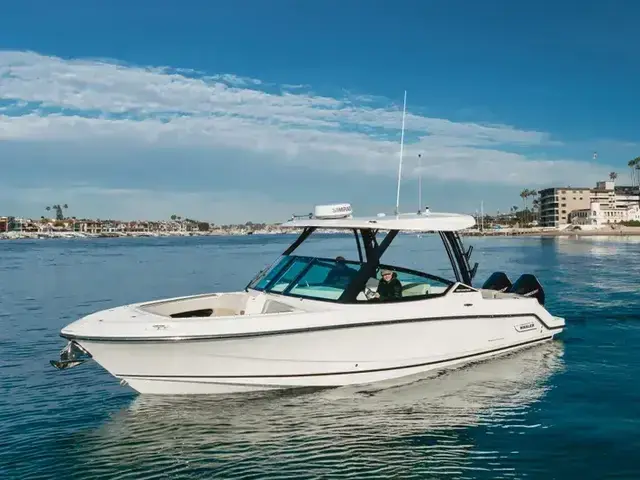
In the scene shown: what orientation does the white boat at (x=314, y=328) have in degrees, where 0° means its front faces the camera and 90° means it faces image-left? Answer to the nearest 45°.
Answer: approximately 45°
